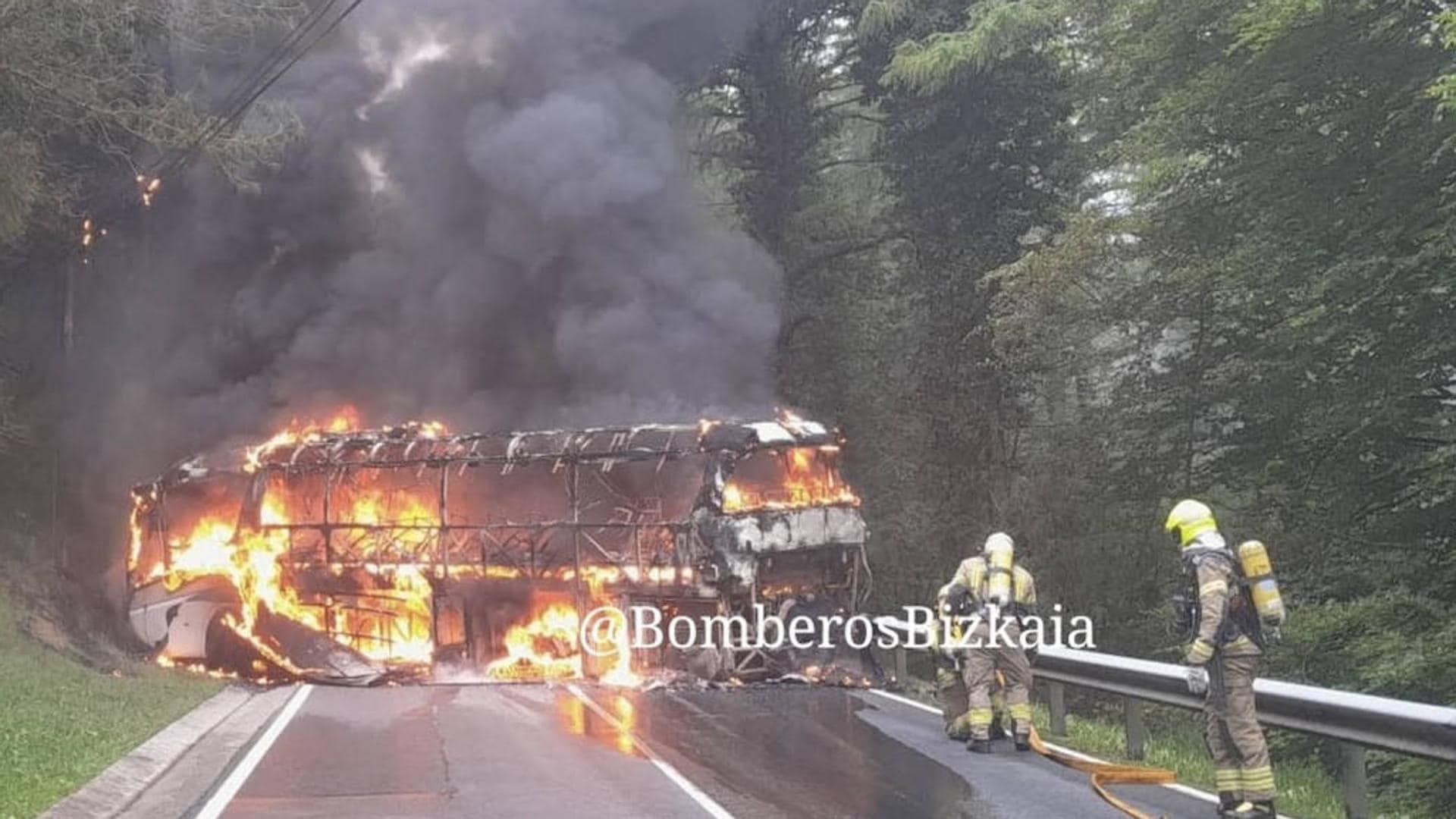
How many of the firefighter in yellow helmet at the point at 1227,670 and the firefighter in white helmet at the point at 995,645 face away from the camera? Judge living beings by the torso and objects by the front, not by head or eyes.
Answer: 1

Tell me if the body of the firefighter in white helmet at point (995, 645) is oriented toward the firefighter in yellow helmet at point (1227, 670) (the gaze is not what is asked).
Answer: no

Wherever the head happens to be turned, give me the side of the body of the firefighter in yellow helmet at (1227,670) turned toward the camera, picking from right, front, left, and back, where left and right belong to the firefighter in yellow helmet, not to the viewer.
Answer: left

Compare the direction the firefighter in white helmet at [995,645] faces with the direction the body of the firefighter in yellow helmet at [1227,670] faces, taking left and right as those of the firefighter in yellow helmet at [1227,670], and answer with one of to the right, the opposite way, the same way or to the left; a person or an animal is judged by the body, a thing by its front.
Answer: to the right

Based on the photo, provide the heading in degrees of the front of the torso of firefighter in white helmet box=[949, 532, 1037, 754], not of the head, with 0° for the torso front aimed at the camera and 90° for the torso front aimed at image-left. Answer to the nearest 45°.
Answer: approximately 180°

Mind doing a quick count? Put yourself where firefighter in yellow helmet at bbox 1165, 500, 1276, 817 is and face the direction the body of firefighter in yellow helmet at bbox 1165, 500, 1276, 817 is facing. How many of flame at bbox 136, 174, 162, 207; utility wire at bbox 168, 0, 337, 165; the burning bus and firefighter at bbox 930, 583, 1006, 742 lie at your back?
0

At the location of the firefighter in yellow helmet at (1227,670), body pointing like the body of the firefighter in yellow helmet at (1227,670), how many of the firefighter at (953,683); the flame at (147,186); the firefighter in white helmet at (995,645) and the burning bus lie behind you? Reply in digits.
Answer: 0

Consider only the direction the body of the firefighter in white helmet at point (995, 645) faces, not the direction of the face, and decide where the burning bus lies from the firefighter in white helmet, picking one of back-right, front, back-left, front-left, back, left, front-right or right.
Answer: front-left

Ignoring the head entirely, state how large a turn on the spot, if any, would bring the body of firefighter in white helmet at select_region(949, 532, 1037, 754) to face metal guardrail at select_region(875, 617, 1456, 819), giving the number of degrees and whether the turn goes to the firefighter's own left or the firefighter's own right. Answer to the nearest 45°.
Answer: approximately 135° to the firefighter's own right

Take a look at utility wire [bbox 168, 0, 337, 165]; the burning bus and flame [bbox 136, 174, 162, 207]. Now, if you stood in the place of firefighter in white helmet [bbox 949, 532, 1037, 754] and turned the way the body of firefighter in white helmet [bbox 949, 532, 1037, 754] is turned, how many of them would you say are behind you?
0

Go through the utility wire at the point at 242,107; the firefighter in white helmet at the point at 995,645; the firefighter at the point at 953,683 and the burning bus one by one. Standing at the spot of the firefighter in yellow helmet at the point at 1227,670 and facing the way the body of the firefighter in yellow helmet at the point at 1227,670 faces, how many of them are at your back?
0

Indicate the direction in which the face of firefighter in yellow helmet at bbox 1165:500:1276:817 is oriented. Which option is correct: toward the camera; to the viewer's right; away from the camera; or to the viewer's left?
to the viewer's left
